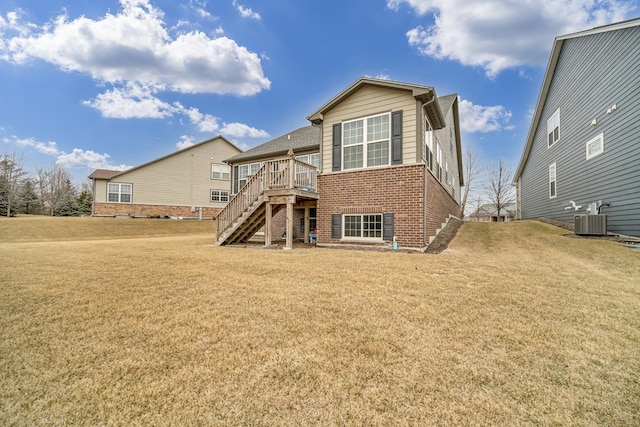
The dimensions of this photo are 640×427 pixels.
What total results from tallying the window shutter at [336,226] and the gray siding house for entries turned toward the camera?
1

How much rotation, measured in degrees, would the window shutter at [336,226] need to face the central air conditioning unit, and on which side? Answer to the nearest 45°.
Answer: approximately 90° to its left

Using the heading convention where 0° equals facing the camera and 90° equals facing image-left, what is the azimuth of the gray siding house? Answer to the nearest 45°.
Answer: approximately 135°

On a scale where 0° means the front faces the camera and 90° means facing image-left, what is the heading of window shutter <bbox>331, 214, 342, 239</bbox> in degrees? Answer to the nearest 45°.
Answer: approximately 0°

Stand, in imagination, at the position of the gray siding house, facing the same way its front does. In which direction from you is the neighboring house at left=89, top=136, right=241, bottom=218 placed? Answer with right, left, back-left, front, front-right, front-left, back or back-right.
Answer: front-left

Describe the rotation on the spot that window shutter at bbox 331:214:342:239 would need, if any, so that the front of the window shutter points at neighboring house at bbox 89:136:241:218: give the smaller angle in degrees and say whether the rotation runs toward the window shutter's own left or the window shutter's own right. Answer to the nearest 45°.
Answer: approximately 135° to the window shutter's own right

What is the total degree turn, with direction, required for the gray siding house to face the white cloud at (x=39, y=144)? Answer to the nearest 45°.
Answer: approximately 45° to its left

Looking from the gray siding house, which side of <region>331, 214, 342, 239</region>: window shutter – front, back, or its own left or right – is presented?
left

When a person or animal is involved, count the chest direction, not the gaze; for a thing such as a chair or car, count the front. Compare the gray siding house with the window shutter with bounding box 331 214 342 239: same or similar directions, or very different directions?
very different directions
